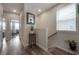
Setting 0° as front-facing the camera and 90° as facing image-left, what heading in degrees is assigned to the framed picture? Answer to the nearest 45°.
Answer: approximately 315°

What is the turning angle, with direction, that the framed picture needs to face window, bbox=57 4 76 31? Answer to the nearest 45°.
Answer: approximately 45° to its left

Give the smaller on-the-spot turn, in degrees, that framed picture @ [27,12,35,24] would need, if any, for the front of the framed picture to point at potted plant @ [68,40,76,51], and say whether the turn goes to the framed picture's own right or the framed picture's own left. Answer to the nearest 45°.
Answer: approximately 45° to the framed picture's own left
